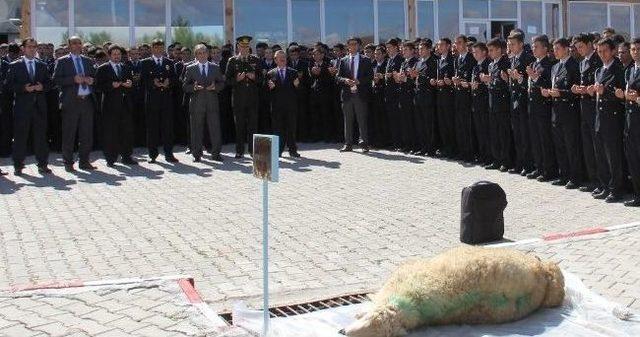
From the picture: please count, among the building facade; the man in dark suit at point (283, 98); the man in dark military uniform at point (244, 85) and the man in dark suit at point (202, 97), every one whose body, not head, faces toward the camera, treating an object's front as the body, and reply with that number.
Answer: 4

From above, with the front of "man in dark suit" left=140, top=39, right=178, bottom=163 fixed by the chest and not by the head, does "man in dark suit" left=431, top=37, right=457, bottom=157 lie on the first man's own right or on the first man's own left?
on the first man's own left

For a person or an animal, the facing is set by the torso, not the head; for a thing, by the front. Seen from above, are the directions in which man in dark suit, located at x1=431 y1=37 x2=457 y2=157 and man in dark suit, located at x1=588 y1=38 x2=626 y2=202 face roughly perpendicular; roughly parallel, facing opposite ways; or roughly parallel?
roughly parallel

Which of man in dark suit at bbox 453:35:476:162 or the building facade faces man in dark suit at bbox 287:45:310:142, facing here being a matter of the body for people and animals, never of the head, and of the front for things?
the building facade

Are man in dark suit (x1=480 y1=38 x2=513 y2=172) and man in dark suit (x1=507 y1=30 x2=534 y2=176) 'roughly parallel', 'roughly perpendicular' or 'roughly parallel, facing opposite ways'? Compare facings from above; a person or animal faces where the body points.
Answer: roughly parallel

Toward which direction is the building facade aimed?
toward the camera

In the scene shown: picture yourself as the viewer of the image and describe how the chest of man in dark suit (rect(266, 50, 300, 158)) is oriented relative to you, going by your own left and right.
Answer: facing the viewer

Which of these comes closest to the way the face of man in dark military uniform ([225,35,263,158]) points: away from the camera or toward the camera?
toward the camera

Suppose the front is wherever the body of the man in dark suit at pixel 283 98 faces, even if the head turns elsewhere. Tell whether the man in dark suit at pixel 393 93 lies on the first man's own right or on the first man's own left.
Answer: on the first man's own left

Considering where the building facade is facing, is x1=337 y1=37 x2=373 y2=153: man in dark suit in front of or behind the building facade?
in front

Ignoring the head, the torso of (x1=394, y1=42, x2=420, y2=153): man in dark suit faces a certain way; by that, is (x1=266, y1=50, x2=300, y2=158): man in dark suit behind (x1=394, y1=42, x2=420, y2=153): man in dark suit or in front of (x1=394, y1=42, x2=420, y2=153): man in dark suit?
in front

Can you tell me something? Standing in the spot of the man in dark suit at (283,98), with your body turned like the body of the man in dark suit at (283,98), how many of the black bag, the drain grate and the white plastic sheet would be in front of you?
3

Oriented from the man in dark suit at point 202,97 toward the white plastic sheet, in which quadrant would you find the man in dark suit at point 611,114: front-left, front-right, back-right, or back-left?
front-left
